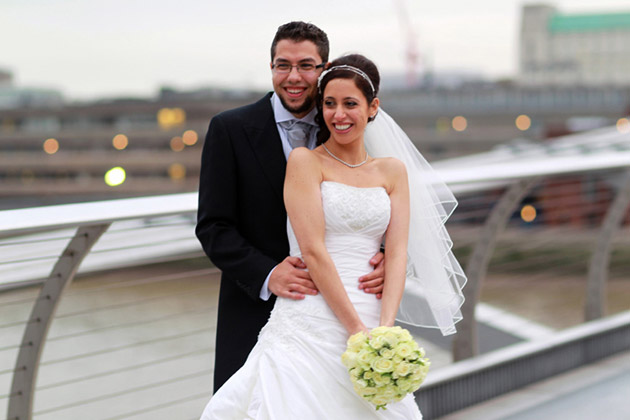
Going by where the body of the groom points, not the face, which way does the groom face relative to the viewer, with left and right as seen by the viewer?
facing the viewer and to the right of the viewer
